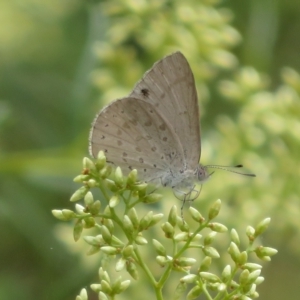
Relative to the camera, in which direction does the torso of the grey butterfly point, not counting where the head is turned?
to the viewer's right
